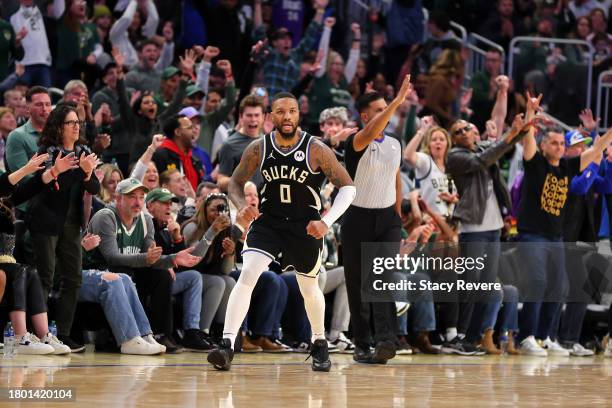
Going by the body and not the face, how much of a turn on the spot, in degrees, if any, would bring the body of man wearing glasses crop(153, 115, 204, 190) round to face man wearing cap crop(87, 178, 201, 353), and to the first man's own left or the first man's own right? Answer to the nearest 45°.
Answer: approximately 45° to the first man's own right

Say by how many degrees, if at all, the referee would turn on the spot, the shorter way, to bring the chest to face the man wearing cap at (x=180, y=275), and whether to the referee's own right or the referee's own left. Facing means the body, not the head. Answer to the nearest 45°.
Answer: approximately 135° to the referee's own right

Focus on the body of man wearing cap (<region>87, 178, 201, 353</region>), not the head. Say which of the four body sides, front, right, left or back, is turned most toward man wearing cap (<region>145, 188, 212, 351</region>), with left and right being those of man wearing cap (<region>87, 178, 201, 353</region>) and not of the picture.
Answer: left

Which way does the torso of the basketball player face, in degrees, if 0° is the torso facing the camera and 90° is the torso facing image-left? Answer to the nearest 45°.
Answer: approximately 0°

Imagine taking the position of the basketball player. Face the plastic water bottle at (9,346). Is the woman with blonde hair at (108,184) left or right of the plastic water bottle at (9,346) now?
right

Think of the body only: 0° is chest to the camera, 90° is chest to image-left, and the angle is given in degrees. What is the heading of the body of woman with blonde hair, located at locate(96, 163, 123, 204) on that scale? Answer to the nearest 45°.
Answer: approximately 315°

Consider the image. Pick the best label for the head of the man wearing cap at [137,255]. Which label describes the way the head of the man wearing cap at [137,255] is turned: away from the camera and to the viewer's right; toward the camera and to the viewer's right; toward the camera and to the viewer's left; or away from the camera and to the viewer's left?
toward the camera and to the viewer's right
